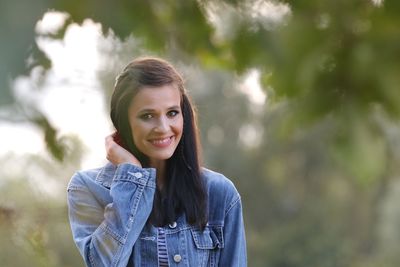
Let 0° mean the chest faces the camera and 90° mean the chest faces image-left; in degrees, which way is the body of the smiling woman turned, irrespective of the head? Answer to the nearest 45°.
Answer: approximately 0°
